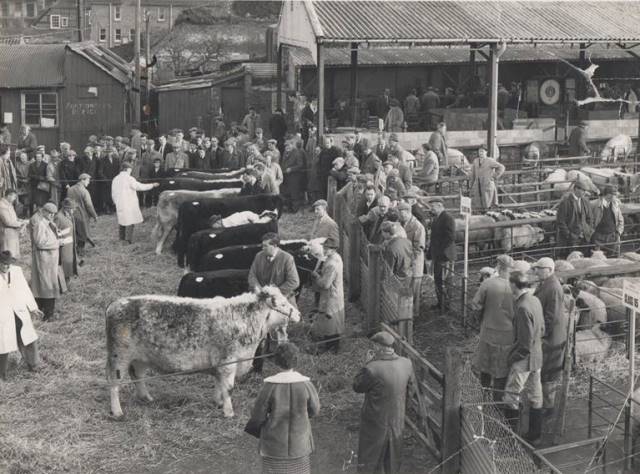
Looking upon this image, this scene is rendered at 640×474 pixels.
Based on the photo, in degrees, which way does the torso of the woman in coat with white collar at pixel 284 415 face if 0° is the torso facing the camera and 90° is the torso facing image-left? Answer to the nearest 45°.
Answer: approximately 180°

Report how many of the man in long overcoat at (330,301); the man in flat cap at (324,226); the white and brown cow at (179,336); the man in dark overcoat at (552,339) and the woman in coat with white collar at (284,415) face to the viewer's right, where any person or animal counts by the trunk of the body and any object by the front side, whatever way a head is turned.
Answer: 1

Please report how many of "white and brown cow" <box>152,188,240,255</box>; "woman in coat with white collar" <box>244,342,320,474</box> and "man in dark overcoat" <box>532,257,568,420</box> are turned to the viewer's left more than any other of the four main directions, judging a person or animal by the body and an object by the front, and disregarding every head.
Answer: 1

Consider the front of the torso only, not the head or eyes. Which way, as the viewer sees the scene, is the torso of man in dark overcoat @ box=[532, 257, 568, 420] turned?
to the viewer's left

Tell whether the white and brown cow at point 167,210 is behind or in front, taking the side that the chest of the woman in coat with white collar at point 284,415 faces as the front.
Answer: in front

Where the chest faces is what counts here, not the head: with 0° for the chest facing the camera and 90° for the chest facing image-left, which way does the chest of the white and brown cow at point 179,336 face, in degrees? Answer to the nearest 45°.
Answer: approximately 270°

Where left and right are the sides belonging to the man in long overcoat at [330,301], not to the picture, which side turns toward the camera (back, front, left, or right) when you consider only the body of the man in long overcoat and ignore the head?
left

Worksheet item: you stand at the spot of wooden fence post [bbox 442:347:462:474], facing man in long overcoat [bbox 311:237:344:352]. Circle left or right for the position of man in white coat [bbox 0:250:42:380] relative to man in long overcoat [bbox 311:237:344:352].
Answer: left
